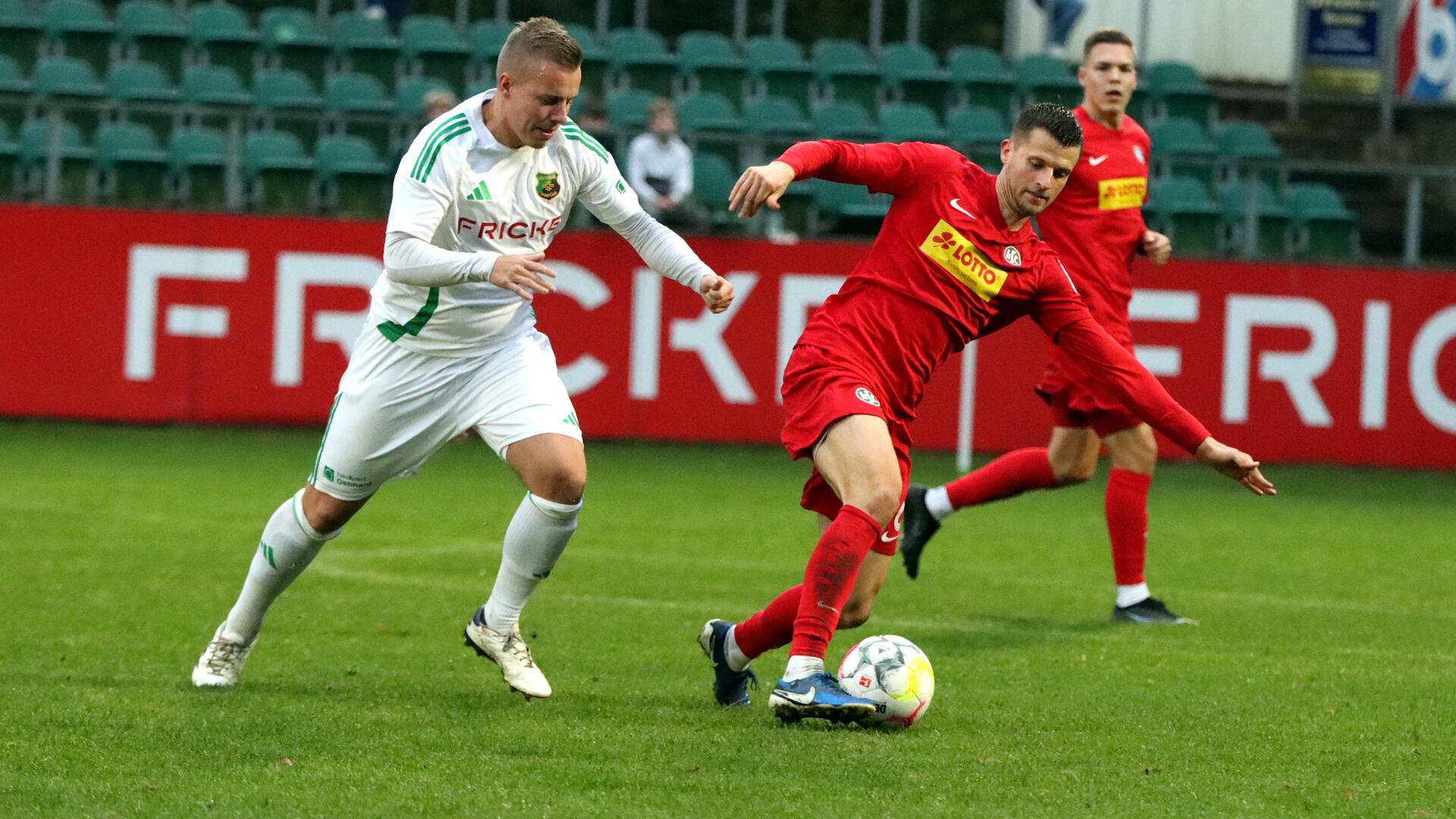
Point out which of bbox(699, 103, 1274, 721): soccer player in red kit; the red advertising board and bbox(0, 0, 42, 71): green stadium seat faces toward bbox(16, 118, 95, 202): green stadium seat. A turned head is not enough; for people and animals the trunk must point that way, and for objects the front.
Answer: bbox(0, 0, 42, 71): green stadium seat

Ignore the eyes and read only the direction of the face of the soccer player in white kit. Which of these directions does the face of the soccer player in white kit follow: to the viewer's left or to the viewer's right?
to the viewer's right

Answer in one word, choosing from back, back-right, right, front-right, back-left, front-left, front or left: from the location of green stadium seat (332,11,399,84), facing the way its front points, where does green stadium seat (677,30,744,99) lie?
left

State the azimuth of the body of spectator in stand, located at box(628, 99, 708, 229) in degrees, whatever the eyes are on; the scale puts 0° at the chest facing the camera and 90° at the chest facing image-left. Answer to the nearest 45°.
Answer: approximately 0°

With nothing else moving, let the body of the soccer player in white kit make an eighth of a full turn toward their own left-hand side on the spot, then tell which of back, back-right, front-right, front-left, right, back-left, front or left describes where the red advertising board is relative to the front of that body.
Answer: left
